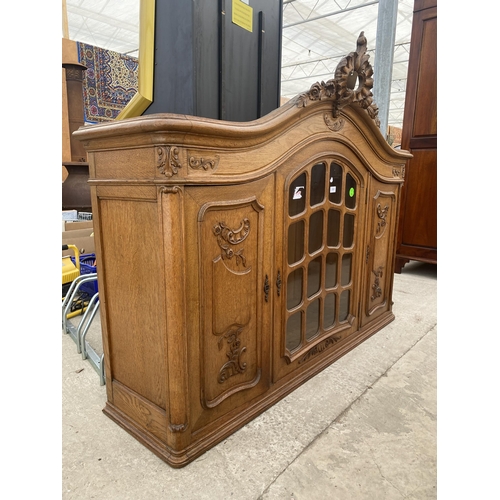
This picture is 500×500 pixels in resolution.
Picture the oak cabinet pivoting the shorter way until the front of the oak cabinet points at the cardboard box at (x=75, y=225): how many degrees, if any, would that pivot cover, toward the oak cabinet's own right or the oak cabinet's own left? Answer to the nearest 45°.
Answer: approximately 180°

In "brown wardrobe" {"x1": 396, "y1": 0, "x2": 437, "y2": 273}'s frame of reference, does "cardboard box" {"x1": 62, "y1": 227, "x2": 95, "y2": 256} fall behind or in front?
in front

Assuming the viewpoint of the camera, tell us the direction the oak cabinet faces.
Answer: facing the viewer and to the right of the viewer

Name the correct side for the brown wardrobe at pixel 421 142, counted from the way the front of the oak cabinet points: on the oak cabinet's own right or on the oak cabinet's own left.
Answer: on the oak cabinet's own left

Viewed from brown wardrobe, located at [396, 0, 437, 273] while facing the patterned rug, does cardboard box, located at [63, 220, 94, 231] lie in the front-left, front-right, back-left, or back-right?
front-left

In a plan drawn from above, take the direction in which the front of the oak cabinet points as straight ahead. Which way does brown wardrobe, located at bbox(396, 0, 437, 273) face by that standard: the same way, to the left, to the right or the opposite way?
to the right

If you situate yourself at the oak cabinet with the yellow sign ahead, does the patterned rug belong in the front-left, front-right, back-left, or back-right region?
front-left

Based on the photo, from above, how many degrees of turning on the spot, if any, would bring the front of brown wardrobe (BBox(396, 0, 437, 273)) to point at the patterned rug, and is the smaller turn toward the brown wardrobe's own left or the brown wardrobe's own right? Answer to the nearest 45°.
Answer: approximately 45° to the brown wardrobe's own right

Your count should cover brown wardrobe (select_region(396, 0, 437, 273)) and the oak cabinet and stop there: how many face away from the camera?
0
